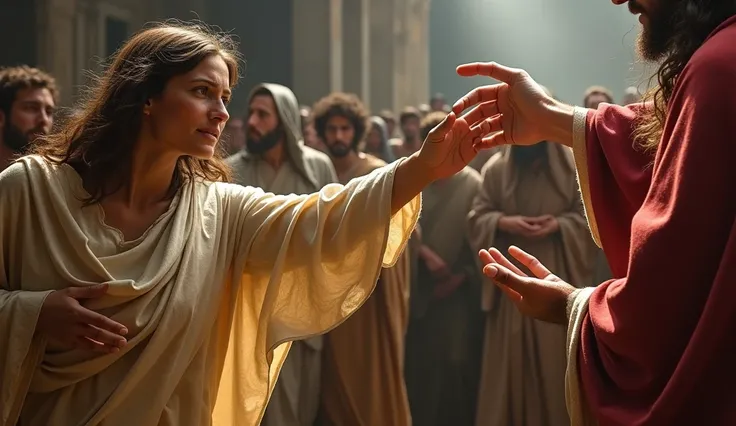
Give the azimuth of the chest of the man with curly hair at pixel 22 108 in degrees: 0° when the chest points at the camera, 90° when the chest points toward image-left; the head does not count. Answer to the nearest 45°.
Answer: approximately 315°

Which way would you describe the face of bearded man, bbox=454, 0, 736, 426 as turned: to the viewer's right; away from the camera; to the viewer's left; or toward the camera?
to the viewer's left

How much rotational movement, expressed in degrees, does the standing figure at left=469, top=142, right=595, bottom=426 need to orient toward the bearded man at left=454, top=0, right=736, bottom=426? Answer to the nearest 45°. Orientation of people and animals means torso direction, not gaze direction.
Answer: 0° — it already faces them

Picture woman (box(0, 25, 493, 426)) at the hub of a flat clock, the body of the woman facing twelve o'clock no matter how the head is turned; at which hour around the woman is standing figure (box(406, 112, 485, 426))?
The standing figure is roughly at 8 o'clock from the woman.

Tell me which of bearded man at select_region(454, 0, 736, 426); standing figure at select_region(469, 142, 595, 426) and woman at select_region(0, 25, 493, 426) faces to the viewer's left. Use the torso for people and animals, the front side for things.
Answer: the bearded man

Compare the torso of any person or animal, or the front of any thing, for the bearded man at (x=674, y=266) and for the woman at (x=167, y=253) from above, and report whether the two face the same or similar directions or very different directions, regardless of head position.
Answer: very different directions

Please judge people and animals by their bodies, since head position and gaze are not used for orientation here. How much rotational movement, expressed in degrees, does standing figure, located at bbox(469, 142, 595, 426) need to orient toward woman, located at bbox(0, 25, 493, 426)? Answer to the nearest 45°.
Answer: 0° — it already faces them

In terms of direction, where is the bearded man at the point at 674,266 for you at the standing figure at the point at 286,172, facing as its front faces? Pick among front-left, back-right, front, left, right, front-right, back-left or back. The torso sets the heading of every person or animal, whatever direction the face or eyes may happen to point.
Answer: front-left

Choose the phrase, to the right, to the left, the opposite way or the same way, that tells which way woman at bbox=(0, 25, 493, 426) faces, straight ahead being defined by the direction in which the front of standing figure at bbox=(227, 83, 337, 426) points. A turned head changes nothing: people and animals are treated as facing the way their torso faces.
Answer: to the left

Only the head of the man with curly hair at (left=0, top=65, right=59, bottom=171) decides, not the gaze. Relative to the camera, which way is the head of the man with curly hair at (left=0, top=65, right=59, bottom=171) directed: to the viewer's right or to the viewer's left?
to the viewer's right

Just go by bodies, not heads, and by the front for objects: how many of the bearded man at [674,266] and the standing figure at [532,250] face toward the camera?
1

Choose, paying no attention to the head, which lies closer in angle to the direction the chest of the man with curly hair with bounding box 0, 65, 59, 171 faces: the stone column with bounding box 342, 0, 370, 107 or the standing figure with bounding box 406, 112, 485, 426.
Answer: the standing figure

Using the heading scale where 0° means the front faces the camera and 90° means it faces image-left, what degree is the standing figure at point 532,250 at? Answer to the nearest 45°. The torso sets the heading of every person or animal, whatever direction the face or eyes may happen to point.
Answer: approximately 0°

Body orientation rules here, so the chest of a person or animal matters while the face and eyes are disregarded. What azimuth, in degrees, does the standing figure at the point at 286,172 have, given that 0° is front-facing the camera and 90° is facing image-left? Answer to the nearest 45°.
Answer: approximately 45°
